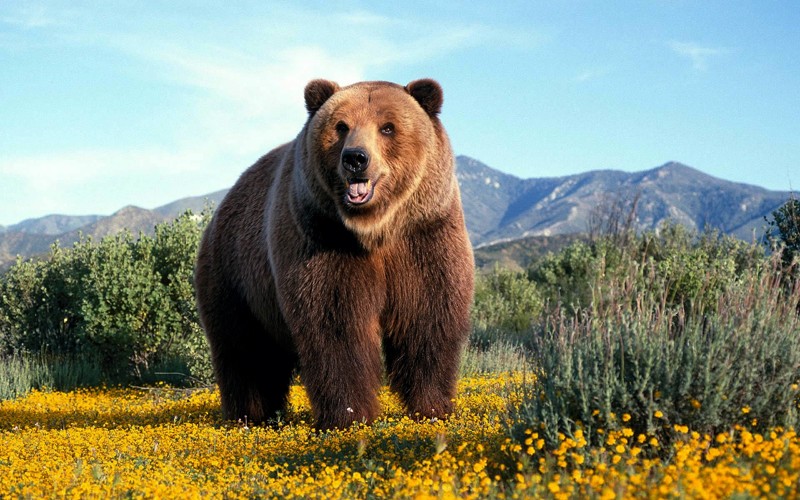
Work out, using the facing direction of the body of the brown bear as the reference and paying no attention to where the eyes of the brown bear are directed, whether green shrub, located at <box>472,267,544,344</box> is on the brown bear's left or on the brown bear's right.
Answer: on the brown bear's left

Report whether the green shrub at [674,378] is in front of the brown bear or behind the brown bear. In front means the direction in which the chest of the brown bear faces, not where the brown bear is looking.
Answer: in front

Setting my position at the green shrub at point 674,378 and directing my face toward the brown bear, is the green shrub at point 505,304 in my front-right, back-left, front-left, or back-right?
front-right

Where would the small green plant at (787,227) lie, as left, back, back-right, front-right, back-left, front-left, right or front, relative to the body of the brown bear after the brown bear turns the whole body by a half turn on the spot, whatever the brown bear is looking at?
right

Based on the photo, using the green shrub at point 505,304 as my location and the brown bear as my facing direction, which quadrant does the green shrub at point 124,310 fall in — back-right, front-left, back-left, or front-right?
front-right

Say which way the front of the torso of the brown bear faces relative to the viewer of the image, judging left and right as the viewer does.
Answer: facing the viewer and to the right of the viewer

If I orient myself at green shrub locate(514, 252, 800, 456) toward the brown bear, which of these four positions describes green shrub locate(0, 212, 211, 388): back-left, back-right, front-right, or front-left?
front-right
